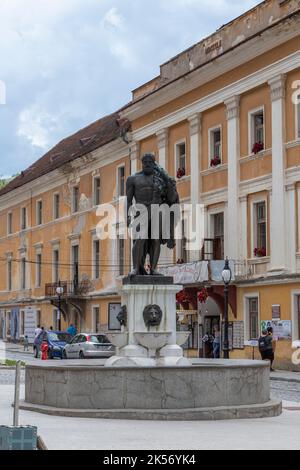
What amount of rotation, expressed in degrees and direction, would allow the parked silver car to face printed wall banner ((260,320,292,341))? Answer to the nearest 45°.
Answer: approximately 180°

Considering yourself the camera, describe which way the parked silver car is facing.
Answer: facing away from the viewer and to the left of the viewer

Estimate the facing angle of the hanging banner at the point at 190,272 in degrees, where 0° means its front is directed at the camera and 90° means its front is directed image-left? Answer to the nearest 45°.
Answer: approximately 45°

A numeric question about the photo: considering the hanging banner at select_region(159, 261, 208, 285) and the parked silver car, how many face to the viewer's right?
0

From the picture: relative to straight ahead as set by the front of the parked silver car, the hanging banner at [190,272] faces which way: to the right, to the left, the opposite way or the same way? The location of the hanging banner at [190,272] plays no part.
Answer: to the left

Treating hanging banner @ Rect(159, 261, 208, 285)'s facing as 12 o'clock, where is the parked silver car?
The parked silver car is roughly at 1 o'clock from the hanging banner.

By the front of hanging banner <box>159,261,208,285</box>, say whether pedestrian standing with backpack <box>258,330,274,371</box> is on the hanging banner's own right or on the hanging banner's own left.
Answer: on the hanging banner's own left

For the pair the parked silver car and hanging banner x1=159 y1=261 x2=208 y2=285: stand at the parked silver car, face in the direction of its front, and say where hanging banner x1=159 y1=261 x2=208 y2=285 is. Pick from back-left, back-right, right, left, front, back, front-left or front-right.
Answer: back-right

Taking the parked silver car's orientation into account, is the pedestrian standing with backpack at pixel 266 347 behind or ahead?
behind

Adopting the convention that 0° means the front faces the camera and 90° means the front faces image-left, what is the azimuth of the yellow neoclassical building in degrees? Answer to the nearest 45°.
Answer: approximately 45°

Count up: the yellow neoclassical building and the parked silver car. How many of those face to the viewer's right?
0
